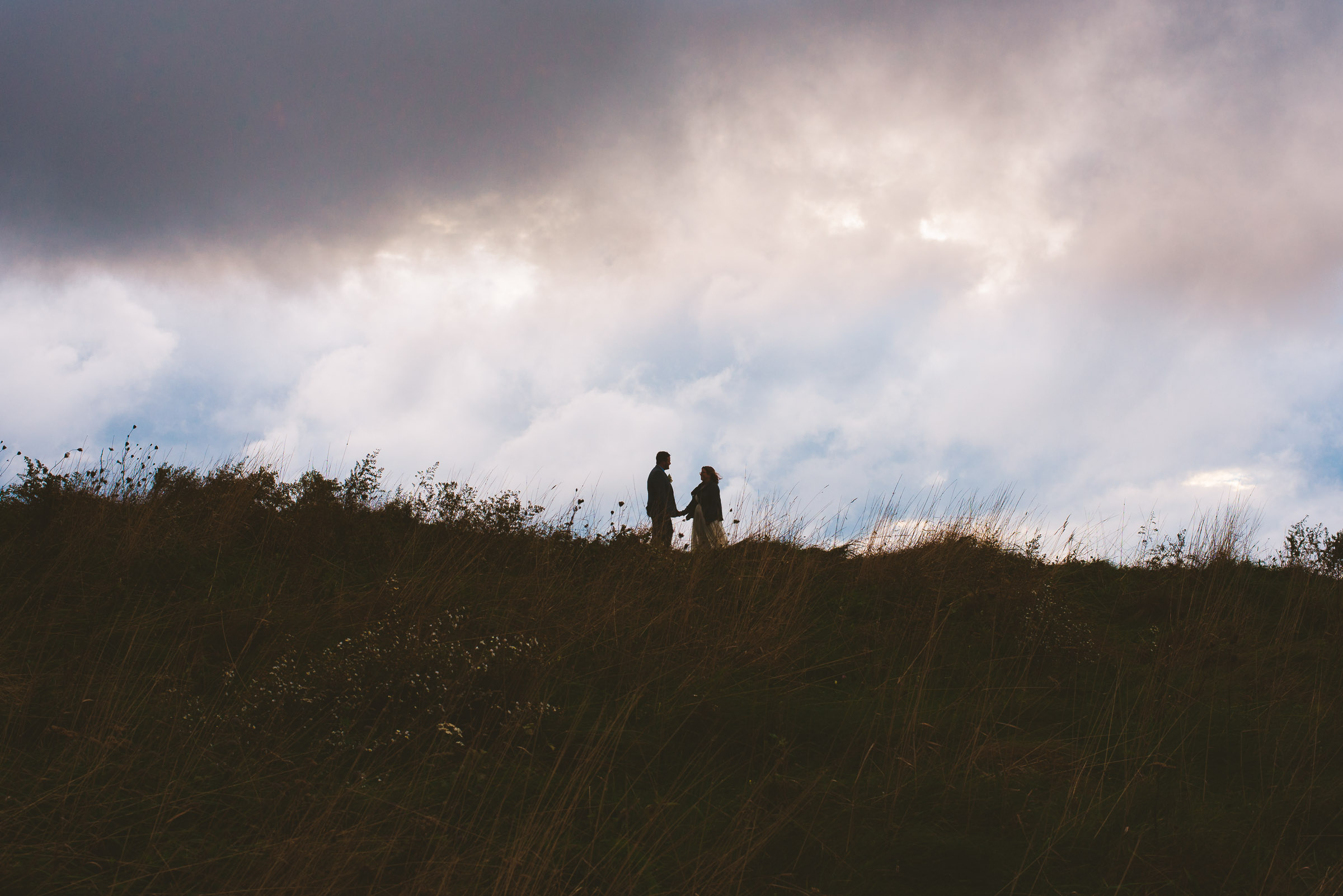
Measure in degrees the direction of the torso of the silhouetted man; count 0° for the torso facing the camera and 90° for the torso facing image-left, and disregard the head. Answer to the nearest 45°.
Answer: approximately 270°

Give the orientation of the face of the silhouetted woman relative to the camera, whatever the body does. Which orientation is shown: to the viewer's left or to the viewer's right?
to the viewer's left

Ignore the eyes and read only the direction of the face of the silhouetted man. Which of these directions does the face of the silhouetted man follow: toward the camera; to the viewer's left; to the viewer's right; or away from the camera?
to the viewer's right

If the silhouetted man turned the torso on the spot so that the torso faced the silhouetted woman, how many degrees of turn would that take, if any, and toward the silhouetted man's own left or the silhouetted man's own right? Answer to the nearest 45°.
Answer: approximately 45° to the silhouetted man's own right
